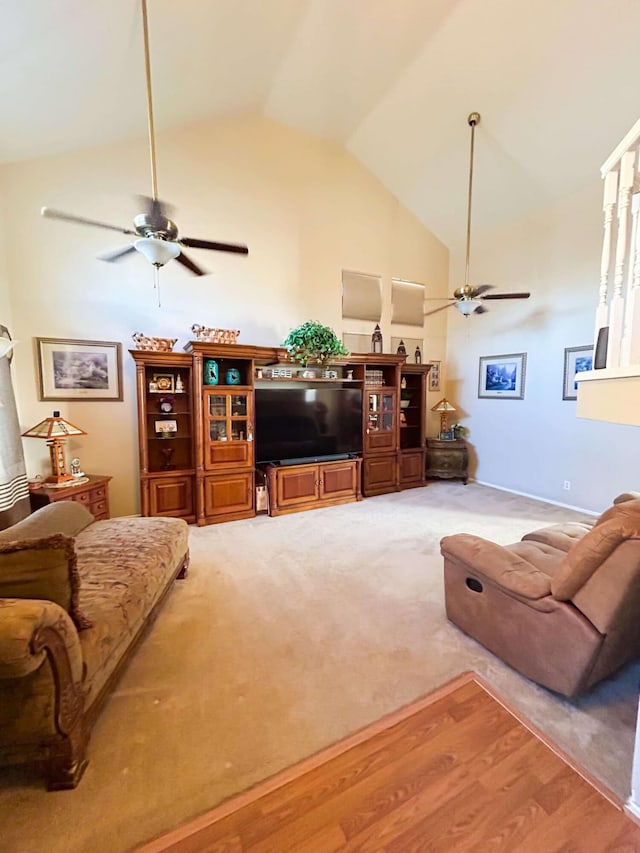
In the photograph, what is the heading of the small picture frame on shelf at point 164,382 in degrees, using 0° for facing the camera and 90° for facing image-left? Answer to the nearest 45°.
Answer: approximately 0°

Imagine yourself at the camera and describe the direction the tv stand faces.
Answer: facing the viewer and to the right of the viewer

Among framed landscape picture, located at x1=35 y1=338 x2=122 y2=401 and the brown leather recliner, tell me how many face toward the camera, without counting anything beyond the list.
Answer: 1

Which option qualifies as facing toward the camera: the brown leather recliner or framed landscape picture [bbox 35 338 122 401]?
the framed landscape picture

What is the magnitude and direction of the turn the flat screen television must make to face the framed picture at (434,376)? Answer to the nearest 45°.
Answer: approximately 90° to its left

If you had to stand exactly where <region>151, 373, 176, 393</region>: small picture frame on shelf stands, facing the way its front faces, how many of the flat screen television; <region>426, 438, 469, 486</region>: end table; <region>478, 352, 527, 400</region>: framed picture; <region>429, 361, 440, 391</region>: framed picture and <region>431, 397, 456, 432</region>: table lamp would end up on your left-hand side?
5

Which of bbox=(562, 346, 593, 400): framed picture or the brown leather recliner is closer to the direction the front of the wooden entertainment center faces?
the brown leather recliner

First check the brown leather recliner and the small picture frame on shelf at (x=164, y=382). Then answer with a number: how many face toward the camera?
1

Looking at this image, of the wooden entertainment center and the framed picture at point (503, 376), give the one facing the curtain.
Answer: the framed picture

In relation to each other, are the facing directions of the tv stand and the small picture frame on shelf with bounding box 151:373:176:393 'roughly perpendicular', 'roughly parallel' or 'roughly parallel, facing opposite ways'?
roughly parallel

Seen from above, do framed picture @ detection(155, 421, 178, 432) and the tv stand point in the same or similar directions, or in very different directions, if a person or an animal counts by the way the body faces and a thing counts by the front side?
same or similar directions

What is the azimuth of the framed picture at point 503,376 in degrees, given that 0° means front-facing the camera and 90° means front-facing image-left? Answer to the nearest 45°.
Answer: approximately 45°

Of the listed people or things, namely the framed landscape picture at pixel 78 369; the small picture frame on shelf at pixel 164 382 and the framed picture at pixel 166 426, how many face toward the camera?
3

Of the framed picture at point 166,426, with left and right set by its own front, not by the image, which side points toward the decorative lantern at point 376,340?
left

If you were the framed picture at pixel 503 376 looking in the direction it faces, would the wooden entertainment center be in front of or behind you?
in front
